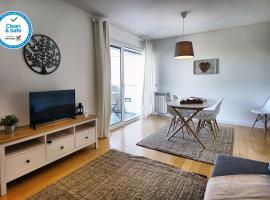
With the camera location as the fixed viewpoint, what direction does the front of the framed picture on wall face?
facing the viewer

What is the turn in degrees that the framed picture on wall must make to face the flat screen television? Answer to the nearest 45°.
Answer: approximately 45° to its right

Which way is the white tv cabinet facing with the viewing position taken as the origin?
facing the viewer and to the right of the viewer

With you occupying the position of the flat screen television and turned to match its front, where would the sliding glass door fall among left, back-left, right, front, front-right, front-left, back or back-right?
left

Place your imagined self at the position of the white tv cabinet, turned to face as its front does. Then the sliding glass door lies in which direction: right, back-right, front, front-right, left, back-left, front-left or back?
left

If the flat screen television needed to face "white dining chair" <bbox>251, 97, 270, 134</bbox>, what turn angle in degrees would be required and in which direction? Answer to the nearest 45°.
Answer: approximately 45° to its left

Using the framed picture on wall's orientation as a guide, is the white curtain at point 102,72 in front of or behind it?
in front

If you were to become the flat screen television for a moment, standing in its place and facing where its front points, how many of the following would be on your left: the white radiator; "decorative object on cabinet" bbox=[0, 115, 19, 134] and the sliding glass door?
2

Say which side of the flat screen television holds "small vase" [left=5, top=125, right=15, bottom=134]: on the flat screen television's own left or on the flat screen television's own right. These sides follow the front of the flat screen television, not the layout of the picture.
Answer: on the flat screen television's own right

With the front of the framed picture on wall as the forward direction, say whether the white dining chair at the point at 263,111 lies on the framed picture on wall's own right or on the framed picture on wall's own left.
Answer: on the framed picture on wall's own left

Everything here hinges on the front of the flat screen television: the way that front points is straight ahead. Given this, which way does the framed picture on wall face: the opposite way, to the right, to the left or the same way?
to the right

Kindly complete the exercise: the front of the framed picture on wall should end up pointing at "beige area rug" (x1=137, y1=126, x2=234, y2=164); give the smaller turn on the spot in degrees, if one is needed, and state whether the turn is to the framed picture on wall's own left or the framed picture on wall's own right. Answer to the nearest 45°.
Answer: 0° — it already faces it

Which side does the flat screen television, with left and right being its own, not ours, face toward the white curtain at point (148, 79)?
left

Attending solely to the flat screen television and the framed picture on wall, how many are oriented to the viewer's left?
0

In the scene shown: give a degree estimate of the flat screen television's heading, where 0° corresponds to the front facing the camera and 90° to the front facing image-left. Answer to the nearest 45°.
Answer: approximately 315°

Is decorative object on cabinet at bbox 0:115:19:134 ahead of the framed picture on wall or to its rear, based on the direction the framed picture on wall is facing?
ahead
